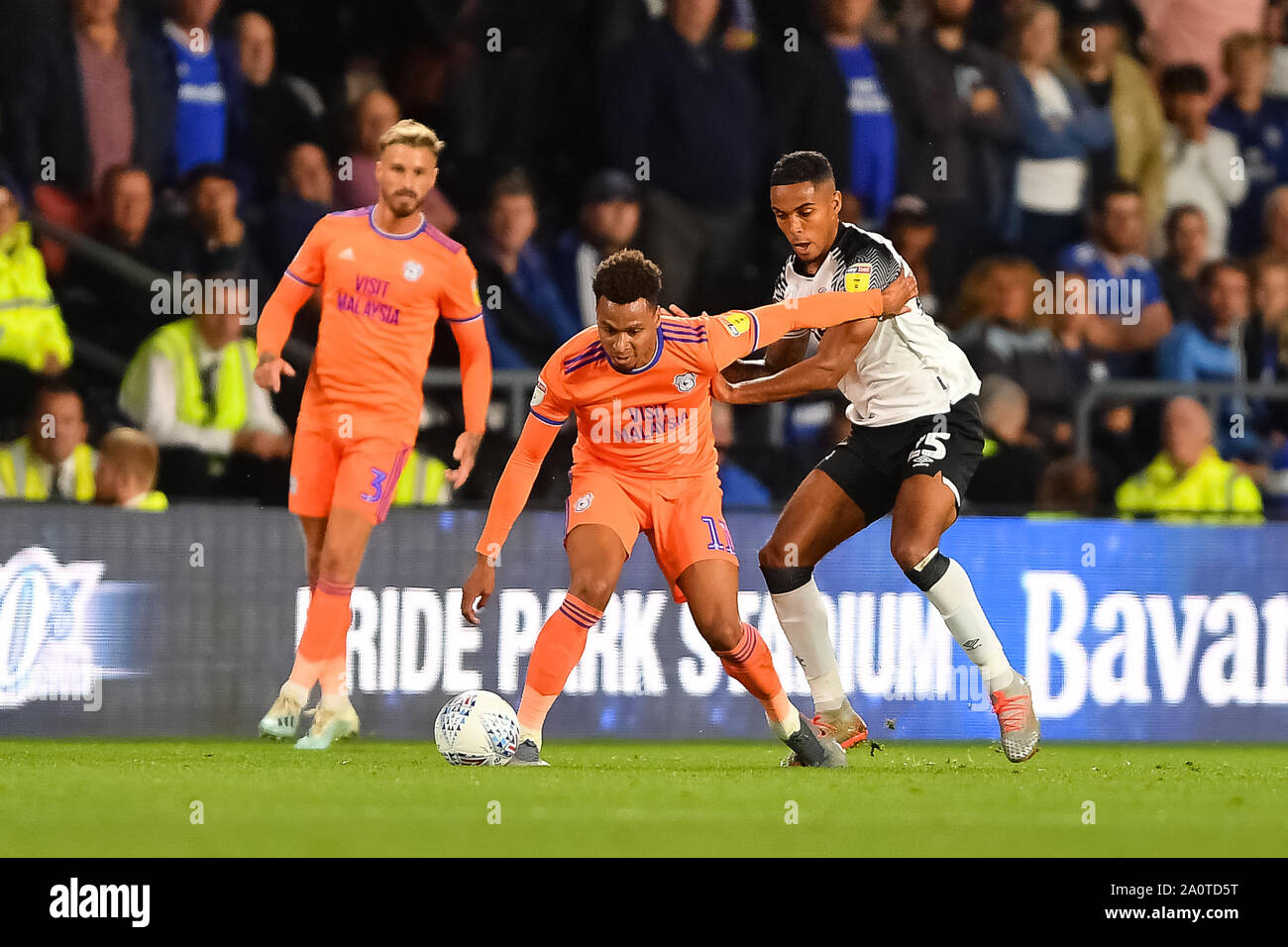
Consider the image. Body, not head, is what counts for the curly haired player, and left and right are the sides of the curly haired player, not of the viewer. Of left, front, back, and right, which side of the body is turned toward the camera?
front

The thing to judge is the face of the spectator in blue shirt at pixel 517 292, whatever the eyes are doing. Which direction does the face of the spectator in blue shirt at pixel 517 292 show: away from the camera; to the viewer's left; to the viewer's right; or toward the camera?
toward the camera

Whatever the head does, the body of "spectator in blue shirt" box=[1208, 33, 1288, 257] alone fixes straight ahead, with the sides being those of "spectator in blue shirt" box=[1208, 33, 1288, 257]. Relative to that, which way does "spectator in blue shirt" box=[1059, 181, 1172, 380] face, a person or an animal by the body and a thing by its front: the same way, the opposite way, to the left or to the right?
the same way

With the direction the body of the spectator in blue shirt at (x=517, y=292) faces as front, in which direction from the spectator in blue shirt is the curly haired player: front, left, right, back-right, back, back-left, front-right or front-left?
front

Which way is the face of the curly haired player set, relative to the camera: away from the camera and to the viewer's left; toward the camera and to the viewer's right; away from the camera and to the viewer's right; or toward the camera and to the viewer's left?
toward the camera and to the viewer's left

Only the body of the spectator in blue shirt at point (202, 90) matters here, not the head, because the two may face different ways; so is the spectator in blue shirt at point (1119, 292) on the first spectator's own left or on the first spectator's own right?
on the first spectator's own left

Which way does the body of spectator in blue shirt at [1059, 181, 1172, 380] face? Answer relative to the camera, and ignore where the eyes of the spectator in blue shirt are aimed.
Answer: toward the camera

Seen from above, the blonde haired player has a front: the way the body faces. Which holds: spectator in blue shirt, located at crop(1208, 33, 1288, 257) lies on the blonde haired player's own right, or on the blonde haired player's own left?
on the blonde haired player's own left

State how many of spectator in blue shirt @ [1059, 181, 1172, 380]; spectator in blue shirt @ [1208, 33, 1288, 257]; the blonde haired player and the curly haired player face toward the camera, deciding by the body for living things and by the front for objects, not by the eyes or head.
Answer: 4

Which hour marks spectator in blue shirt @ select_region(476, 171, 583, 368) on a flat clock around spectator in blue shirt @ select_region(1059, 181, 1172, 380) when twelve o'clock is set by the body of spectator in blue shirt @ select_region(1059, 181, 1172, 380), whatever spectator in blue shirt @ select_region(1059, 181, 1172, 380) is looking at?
spectator in blue shirt @ select_region(476, 171, 583, 368) is roughly at 2 o'clock from spectator in blue shirt @ select_region(1059, 181, 1172, 380).

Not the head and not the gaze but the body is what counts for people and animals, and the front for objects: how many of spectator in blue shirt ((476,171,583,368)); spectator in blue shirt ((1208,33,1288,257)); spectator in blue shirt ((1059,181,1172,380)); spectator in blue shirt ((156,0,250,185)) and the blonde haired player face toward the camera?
5

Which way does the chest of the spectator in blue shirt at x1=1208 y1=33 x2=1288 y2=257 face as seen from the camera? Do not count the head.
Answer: toward the camera

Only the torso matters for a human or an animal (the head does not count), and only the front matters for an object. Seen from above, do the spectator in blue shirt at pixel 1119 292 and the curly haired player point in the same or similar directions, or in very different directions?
same or similar directions
